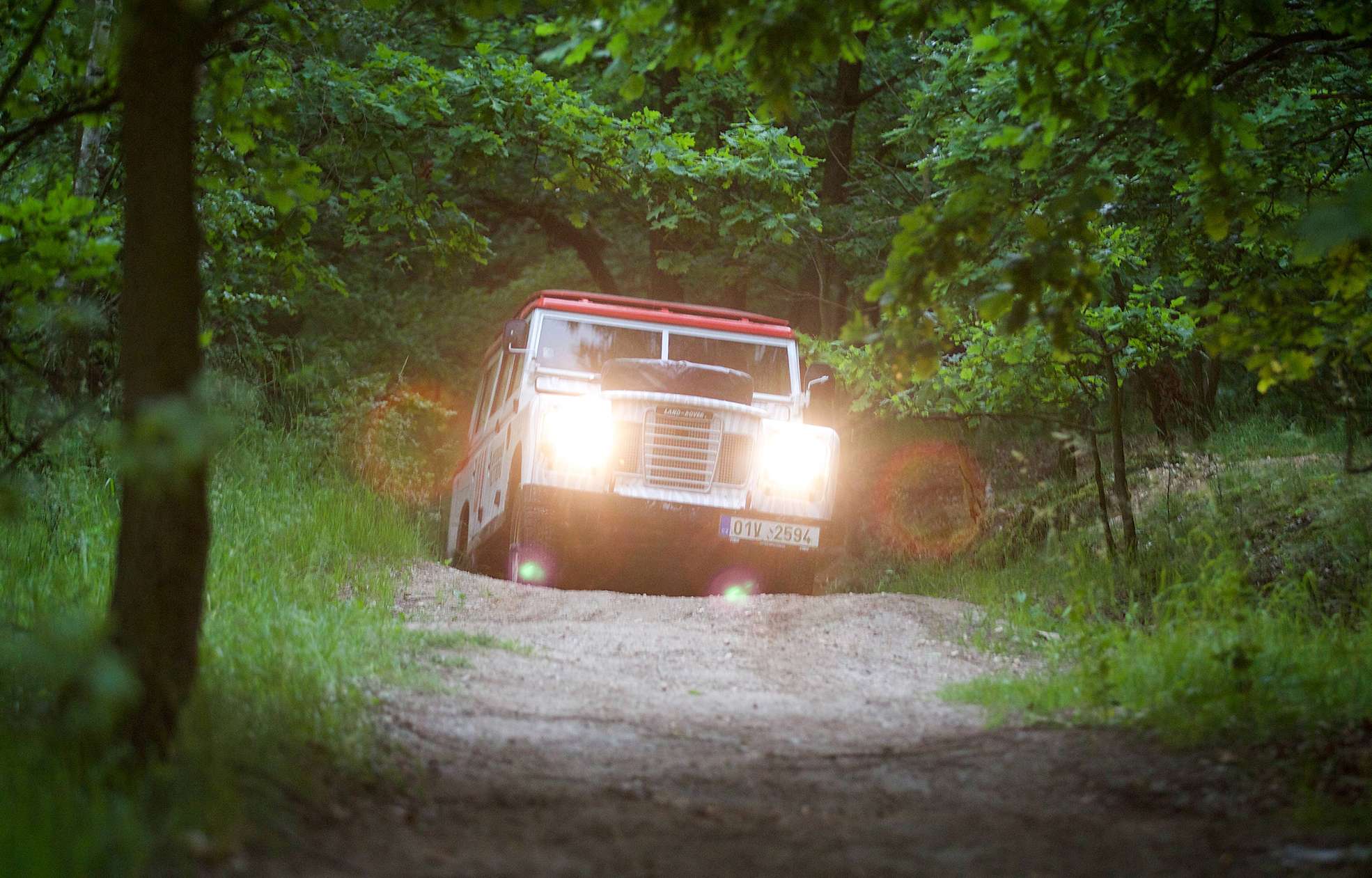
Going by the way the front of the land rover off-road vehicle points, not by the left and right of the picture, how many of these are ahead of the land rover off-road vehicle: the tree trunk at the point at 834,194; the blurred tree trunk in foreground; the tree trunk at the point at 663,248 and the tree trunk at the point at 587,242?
1

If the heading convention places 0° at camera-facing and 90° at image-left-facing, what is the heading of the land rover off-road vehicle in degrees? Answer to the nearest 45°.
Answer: approximately 0°

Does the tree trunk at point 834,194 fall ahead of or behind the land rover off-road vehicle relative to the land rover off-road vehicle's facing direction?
behind

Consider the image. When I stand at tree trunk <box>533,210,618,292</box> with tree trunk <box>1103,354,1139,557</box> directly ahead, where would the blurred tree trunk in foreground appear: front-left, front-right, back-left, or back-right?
front-right

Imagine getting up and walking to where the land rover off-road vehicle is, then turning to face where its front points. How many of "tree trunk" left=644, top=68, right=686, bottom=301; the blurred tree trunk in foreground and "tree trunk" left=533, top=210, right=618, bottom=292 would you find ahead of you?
1

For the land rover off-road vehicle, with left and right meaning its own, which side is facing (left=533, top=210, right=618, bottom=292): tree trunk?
back

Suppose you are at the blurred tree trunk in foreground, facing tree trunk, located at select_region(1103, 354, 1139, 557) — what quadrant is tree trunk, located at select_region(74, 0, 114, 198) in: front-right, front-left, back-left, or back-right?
front-left

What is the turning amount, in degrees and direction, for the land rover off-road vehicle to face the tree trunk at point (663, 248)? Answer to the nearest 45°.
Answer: approximately 180°

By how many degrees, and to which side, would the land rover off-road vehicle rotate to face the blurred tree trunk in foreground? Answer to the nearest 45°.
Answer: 0° — it already faces it
